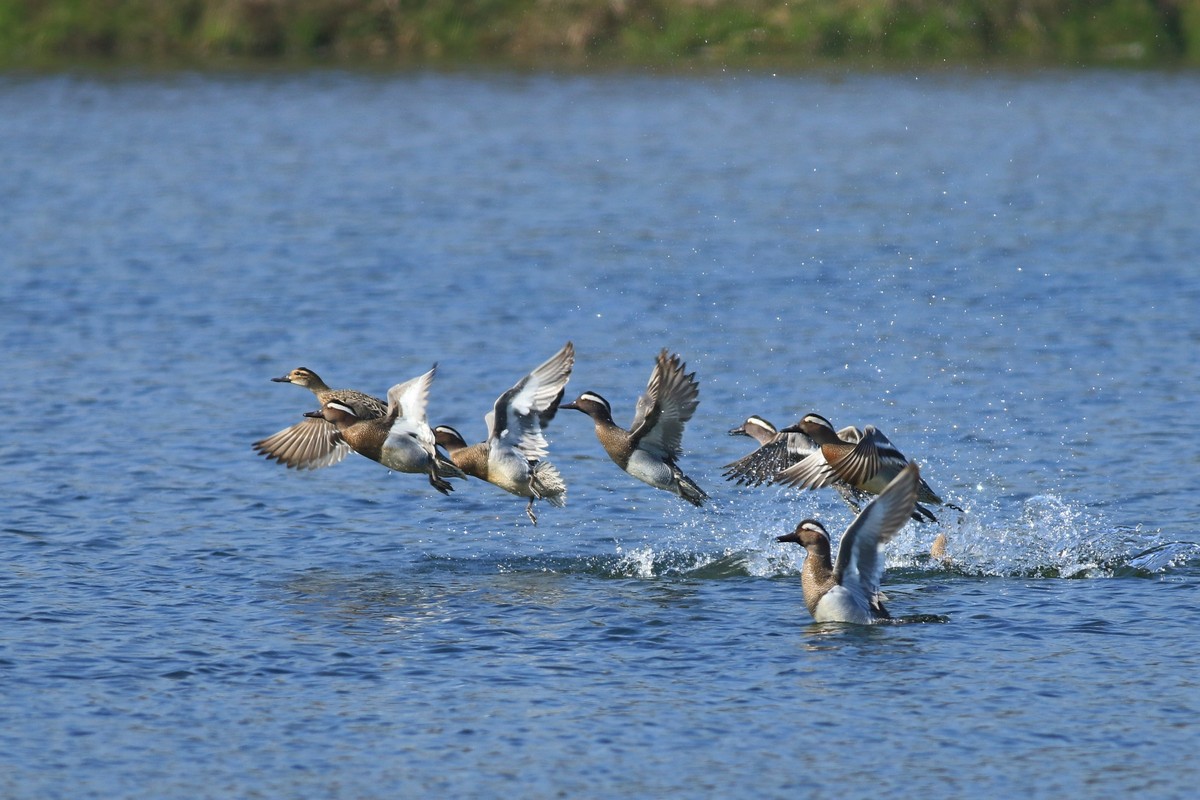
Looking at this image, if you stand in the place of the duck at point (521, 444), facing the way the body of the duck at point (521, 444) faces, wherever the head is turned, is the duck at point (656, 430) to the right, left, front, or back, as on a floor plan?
back

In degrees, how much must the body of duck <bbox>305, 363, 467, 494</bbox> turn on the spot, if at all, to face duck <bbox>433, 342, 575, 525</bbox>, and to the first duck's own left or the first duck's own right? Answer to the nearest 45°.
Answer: approximately 180°

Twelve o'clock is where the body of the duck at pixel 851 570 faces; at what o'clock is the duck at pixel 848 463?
the duck at pixel 848 463 is roughly at 3 o'clock from the duck at pixel 851 570.

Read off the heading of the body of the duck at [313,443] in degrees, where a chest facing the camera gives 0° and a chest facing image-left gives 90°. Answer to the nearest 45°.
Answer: approximately 90°

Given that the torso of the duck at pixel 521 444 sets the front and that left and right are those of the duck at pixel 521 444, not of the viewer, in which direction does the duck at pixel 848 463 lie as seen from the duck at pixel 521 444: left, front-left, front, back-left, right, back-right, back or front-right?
back

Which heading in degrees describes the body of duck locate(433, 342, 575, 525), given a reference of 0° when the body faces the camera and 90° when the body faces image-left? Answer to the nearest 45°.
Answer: approximately 90°

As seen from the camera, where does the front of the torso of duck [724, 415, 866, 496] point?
to the viewer's left

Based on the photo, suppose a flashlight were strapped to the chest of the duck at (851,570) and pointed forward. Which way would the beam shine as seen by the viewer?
to the viewer's left

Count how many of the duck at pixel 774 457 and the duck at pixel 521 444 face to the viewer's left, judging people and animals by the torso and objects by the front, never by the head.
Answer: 2

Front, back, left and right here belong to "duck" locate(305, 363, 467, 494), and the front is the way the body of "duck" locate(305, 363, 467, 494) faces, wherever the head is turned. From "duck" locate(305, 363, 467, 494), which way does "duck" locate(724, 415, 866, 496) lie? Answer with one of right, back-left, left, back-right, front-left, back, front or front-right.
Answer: back

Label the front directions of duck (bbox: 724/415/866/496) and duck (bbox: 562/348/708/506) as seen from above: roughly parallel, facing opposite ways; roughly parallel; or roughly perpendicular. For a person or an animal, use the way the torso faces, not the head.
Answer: roughly parallel

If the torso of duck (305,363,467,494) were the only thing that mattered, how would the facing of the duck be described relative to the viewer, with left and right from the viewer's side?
facing to the left of the viewer

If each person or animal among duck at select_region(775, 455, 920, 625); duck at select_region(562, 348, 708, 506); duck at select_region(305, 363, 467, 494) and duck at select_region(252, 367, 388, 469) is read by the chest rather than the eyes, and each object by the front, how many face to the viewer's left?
4

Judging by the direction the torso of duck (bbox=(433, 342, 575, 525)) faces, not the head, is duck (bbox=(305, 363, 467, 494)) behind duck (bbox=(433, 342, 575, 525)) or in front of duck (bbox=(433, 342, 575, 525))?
in front

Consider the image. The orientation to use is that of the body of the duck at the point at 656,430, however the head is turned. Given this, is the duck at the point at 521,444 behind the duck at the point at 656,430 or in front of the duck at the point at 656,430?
in front
